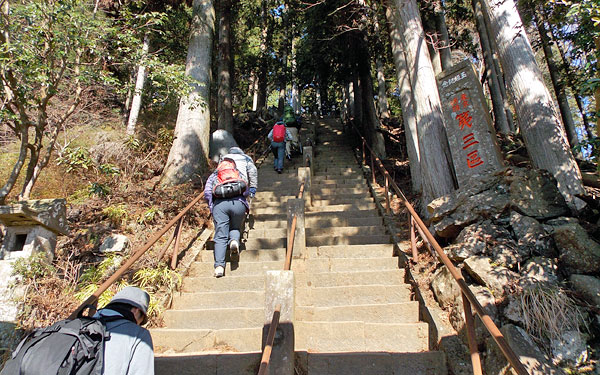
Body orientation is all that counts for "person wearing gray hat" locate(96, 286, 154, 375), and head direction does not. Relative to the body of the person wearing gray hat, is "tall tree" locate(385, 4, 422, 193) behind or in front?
in front

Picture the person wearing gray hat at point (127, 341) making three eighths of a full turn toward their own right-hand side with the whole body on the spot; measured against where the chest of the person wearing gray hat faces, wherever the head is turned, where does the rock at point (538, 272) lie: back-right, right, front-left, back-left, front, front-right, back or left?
left

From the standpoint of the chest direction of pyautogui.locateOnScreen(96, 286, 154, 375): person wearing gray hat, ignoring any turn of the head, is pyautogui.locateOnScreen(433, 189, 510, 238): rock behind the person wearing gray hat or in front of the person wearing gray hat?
in front

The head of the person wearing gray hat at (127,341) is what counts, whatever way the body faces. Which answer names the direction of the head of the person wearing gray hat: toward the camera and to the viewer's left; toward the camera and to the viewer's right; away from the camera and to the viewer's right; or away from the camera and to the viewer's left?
away from the camera and to the viewer's right

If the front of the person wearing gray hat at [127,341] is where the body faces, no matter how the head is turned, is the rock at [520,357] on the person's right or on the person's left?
on the person's right

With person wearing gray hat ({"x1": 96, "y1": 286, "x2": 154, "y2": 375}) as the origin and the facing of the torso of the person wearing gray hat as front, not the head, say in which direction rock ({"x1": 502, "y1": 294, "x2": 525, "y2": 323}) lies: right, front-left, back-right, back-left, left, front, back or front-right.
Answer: front-right

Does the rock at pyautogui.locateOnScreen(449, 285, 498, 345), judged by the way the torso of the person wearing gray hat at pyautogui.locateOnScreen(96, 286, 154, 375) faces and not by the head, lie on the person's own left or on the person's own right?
on the person's own right

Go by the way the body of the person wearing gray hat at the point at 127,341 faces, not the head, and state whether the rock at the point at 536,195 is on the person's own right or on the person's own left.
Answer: on the person's own right

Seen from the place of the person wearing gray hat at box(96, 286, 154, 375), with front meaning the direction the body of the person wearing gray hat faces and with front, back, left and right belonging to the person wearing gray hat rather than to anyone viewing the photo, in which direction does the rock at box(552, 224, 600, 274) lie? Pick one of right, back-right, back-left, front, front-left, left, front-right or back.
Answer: front-right

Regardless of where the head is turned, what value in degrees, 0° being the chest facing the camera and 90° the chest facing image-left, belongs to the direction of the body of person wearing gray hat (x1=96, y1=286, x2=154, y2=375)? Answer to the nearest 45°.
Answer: approximately 225°

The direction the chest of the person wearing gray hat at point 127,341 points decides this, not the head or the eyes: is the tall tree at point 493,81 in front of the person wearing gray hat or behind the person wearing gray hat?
in front
